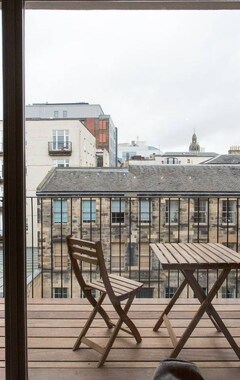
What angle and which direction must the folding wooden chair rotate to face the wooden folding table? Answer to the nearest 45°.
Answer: approximately 45° to its right

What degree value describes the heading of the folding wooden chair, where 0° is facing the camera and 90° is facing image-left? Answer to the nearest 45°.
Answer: approximately 225°
